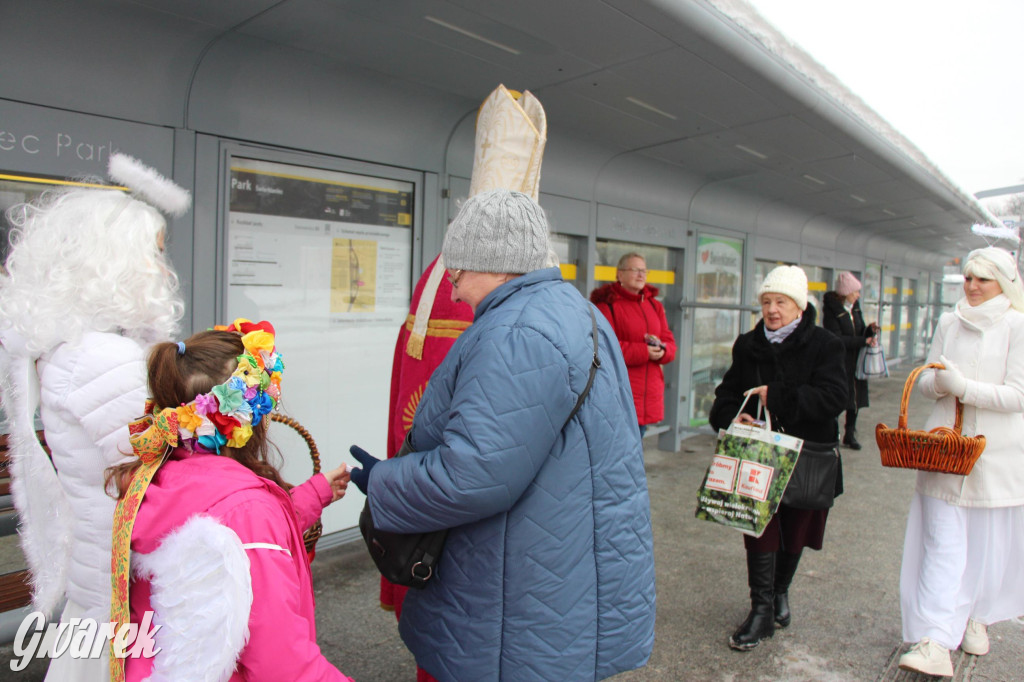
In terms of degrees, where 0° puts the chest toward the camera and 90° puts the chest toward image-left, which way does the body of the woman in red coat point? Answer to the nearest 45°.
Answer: approximately 315°

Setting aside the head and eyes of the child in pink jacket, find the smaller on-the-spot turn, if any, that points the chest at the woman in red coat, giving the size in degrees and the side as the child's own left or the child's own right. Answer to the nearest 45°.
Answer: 0° — they already face them

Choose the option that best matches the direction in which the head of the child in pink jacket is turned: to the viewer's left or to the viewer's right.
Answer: to the viewer's right

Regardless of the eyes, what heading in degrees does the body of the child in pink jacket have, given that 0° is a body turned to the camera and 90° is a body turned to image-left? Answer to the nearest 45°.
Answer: approximately 225°

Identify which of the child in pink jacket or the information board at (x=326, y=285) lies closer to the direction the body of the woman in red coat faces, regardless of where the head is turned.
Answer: the child in pink jacket

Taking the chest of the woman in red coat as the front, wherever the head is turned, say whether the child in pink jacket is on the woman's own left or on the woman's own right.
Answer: on the woman's own right

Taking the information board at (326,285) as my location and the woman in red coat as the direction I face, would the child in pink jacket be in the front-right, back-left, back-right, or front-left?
back-right

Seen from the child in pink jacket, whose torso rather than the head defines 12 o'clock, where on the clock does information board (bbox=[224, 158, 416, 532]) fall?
The information board is roughly at 11 o'clock from the child in pink jacket.
